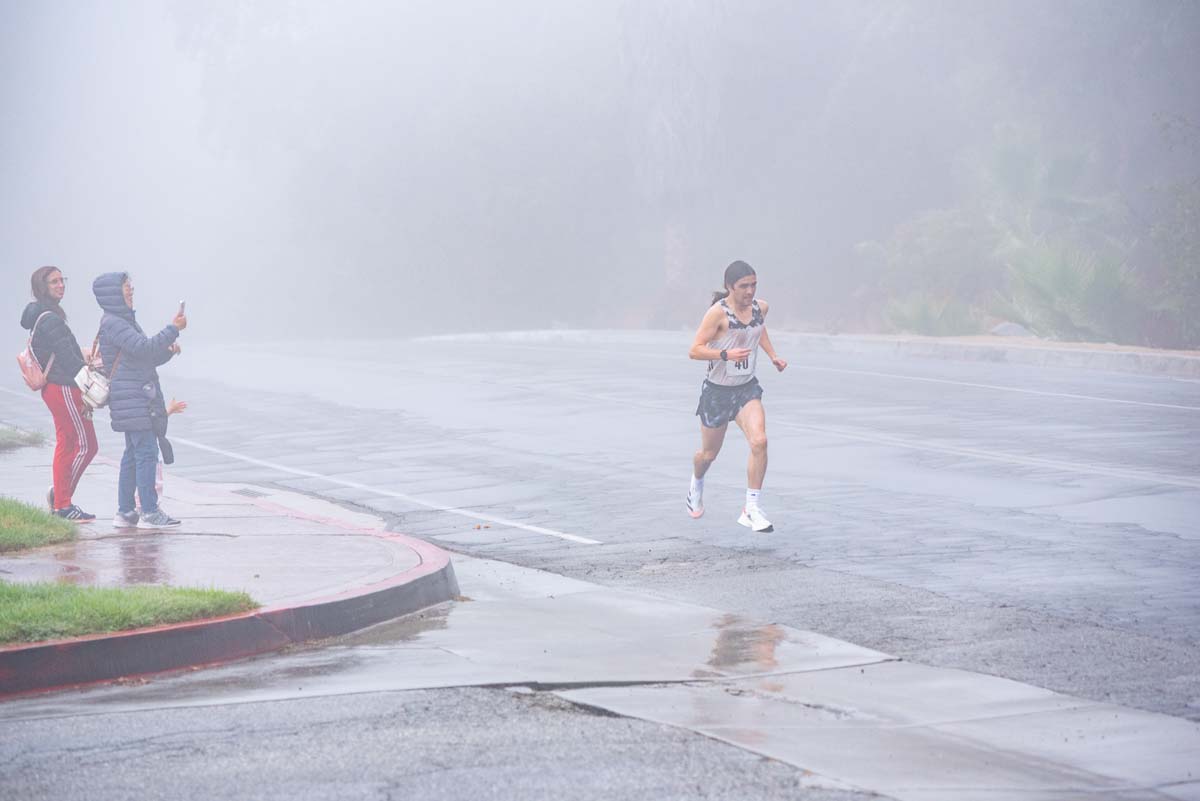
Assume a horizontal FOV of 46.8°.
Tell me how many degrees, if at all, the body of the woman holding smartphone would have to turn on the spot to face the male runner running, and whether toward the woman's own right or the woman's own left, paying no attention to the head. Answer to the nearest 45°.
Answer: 0° — they already face them

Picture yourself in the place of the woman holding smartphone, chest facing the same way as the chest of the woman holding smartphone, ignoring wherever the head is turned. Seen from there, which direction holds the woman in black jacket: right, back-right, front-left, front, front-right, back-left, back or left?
back-left

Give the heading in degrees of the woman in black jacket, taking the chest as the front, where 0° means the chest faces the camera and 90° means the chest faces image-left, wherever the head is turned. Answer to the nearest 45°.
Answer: approximately 270°

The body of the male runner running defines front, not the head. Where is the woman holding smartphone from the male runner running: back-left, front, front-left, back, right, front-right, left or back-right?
back-right

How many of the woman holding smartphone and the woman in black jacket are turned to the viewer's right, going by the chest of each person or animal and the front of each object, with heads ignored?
2

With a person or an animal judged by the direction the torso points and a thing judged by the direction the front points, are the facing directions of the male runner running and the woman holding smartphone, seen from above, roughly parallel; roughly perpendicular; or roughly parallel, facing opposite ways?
roughly perpendicular

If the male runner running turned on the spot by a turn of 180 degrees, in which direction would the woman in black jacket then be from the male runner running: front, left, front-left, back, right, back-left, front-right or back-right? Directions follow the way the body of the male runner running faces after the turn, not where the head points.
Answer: front-left

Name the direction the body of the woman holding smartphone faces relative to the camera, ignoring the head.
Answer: to the viewer's right

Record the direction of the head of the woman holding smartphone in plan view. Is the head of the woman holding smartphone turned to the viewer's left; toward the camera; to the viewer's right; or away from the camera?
to the viewer's right
